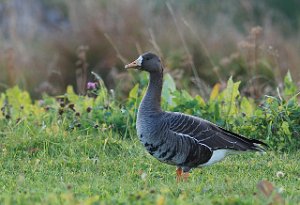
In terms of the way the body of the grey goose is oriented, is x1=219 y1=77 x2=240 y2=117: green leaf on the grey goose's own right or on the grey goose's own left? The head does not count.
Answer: on the grey goose's own right

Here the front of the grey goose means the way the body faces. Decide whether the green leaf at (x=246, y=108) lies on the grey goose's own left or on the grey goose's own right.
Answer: on the grey goose's own right

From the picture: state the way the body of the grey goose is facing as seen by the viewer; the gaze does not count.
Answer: to the viewer's left
